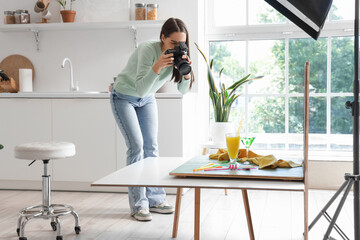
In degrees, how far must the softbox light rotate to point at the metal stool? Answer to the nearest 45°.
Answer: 0° — it already faces it

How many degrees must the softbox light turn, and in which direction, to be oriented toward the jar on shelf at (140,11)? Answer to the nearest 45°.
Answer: approximately 45° to its right

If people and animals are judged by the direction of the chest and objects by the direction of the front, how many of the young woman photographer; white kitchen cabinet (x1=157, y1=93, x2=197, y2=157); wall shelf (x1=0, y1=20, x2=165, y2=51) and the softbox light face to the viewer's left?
1

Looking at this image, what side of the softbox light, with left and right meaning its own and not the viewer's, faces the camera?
left

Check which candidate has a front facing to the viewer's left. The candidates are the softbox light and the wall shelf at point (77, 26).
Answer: the softbox light

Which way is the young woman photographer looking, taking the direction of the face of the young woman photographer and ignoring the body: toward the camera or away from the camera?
toward the camera

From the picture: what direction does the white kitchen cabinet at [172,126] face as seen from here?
toward the camera

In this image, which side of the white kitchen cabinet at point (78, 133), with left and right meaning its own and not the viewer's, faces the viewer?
front

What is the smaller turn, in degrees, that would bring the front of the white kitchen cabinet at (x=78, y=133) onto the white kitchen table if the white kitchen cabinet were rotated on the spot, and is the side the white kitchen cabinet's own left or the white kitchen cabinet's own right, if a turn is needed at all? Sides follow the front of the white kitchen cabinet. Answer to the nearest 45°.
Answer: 0° — it already faces it

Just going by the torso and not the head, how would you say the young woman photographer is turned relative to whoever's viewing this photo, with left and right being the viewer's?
facing the viewer and to the right of the viewer

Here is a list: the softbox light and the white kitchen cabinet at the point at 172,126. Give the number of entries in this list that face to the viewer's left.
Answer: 1

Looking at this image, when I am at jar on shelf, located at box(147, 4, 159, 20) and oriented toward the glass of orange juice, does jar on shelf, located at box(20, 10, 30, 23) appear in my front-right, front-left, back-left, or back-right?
back-right

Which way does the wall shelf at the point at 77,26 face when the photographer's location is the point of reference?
facing the viewer

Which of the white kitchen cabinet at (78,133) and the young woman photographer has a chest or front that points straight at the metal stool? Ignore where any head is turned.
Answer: the white kitchen cabinet
